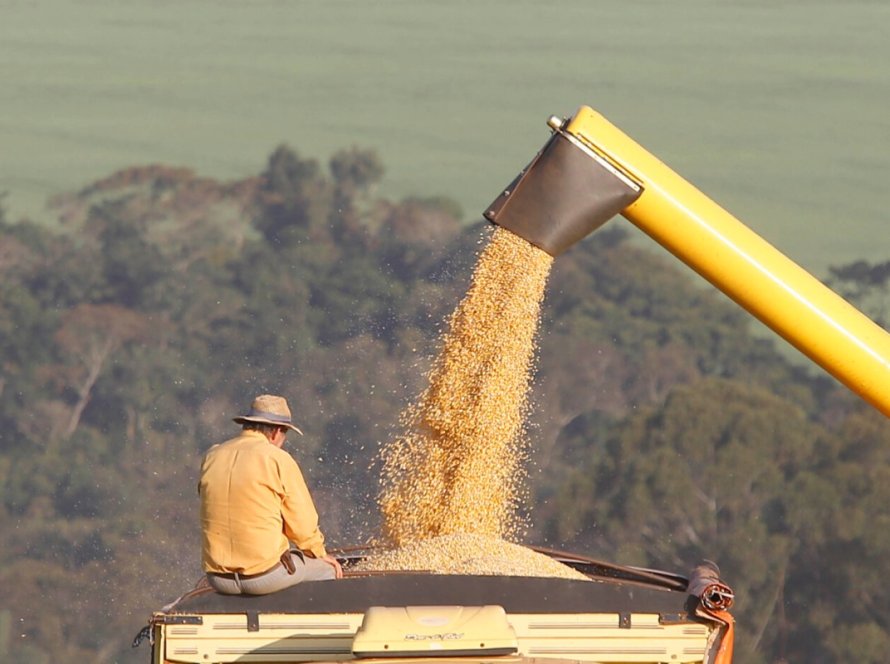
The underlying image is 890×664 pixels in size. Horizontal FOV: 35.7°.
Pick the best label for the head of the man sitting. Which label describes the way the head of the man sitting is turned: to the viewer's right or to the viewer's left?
to the viewer's right

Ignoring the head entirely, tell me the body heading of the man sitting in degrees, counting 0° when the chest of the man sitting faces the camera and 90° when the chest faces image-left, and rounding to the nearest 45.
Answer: approximately 225°

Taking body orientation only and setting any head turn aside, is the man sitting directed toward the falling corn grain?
yes

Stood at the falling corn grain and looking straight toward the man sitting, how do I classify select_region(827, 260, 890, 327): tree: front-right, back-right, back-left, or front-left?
back-right

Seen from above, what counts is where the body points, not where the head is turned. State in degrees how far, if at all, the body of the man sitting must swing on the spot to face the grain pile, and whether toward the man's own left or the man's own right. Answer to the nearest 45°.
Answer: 0° — they already face it

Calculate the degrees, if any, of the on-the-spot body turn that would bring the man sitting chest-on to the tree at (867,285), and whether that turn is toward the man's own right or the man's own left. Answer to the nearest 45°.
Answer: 0° — they already face it
